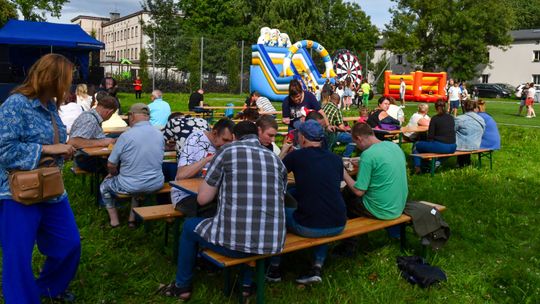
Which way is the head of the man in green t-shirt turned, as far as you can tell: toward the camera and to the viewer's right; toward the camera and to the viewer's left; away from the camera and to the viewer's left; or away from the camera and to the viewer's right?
away from the camera and to the viewer's left

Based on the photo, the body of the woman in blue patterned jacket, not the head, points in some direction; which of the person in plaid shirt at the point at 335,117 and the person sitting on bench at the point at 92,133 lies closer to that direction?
the person in plaid shirt

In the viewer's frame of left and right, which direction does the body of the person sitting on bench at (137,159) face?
facing away from the viewer and to the left of the viewer

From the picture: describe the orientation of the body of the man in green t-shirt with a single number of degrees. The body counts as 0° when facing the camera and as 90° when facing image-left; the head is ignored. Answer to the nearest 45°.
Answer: approximately 135°

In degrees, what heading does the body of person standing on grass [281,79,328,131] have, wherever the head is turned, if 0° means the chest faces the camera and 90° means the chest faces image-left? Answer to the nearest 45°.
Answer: approximately 0°

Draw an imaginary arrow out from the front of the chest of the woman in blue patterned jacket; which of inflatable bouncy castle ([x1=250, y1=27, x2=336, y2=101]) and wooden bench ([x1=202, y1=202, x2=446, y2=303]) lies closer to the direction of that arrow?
the wooden bench

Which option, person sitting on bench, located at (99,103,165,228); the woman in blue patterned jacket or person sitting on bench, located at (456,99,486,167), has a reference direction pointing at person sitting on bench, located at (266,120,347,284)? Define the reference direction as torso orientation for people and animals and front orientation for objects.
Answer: the woman in blue patterned jacket

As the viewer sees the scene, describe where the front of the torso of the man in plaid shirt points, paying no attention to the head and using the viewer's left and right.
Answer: facing away from the viewer and to the left of the viewer

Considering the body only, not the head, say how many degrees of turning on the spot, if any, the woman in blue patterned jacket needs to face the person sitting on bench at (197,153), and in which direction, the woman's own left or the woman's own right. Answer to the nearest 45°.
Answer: approximately 45° to the woman's own left

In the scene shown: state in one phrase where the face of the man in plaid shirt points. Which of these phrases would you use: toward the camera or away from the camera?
away from the camera

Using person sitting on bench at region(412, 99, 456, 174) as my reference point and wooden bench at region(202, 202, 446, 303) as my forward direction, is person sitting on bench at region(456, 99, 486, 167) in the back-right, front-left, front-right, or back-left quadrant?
back-left
